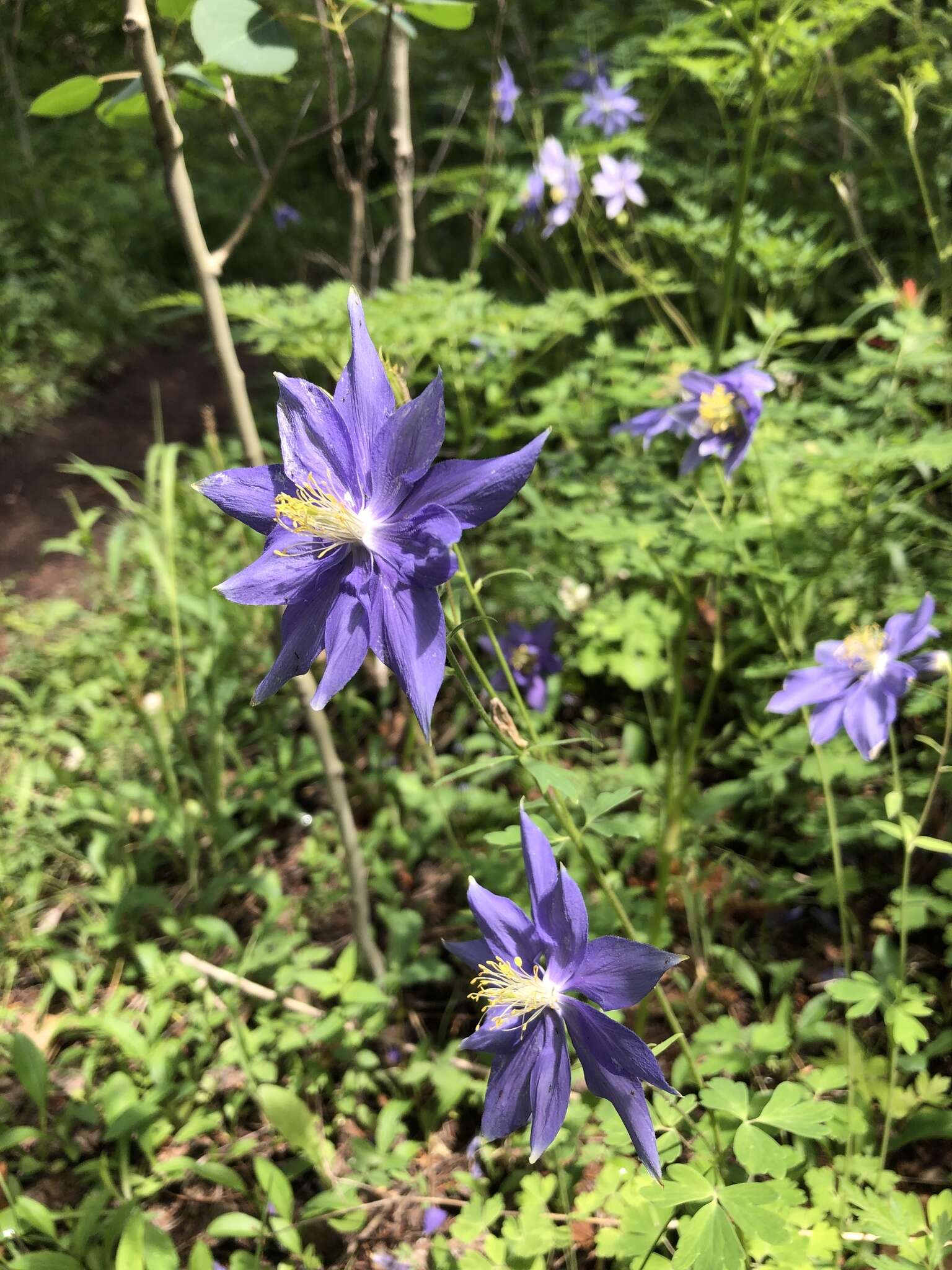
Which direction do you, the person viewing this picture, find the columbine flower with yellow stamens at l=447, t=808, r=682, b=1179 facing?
facing the viewer and to the left of the viewer

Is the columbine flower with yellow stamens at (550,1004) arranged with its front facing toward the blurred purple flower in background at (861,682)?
no

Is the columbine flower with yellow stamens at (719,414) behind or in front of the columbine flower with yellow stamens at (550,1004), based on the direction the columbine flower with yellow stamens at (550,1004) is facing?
behind

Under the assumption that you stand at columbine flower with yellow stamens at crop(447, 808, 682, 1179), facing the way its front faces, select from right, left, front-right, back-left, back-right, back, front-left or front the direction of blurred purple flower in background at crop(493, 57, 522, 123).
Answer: back-right

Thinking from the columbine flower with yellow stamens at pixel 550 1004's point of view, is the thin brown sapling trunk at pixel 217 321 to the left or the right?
on its right

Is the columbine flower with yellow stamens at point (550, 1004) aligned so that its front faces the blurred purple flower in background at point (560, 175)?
no

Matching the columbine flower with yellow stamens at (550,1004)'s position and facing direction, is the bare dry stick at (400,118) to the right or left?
on its right

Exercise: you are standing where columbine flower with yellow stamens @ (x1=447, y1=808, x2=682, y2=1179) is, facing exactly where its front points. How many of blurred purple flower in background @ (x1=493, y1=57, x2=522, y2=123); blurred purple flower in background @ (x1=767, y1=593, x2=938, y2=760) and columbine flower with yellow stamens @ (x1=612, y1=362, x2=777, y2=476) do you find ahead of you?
0

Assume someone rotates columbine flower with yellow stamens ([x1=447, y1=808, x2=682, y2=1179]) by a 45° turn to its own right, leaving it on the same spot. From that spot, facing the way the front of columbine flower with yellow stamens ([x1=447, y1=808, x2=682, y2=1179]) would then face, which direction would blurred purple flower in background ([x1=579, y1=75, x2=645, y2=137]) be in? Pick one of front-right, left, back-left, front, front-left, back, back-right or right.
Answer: right

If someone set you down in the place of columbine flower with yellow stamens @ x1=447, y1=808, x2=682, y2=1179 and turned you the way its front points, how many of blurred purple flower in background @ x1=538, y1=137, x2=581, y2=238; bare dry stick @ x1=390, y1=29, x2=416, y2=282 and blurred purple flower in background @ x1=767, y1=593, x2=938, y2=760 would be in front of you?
0

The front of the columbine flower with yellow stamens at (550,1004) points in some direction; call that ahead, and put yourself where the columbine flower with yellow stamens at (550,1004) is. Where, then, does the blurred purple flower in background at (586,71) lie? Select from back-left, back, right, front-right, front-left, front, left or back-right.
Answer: back-right
